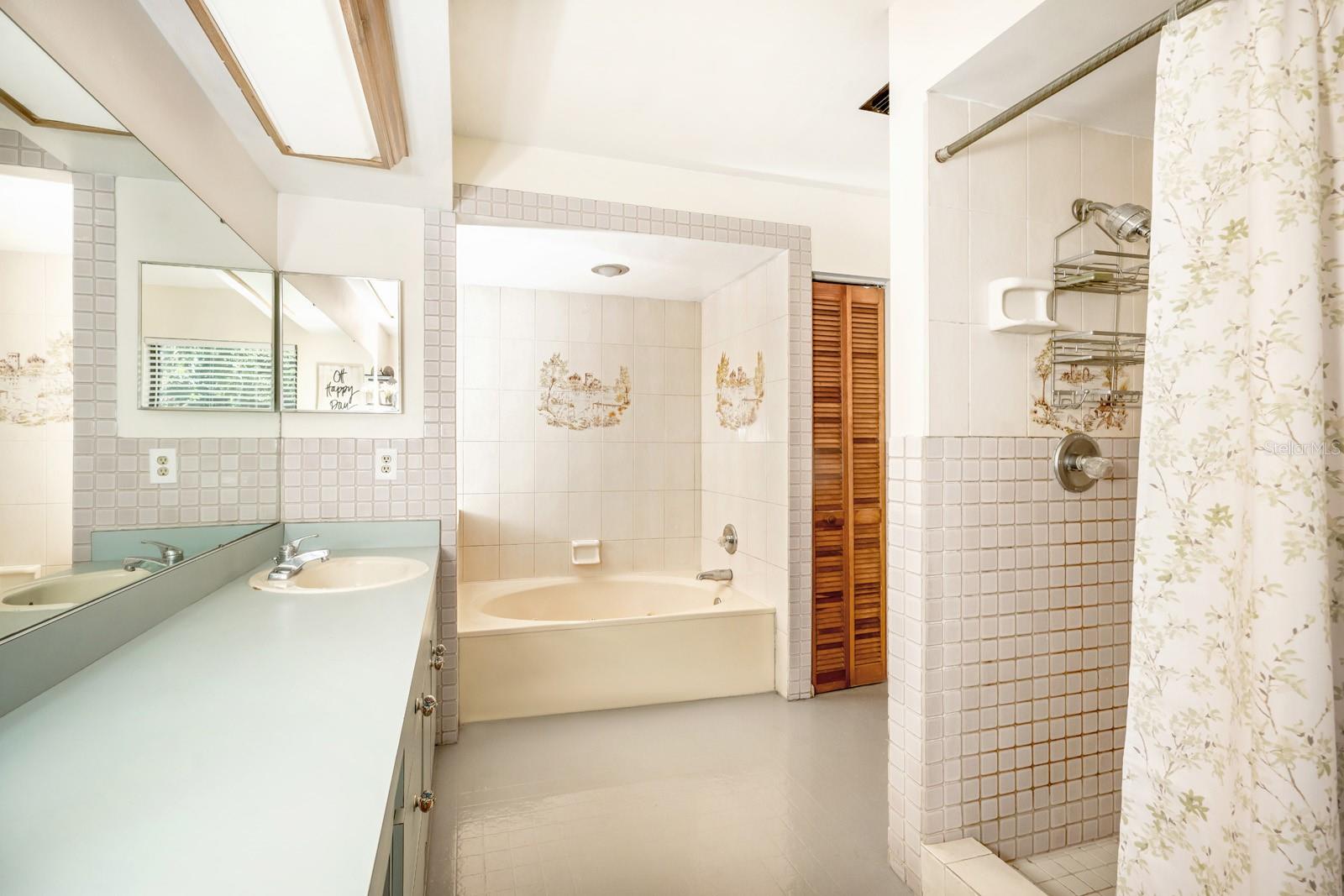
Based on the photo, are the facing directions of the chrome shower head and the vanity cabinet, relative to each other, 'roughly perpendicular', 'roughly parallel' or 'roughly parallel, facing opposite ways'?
roughly perpendicular

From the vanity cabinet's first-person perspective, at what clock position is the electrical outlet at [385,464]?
The electrical outlet is roughly at 9 o'clock from the vanity cabinet.

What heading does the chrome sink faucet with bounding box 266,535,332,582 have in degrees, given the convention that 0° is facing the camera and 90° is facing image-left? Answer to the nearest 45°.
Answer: approximately 270°

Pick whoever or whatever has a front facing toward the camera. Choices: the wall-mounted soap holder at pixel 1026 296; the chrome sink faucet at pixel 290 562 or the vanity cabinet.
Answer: the wall-mounted soap holder

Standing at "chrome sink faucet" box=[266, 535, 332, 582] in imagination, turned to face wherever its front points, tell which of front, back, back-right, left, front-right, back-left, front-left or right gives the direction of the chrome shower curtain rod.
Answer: front-right

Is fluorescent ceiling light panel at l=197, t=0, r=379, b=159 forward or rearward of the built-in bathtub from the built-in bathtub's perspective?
forward

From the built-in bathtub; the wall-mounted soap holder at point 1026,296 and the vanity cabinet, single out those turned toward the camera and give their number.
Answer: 2

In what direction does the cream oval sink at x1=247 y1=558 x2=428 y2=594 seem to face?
to the viewer's right

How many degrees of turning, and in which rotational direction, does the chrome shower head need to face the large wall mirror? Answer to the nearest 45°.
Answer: approximately 90° to its right

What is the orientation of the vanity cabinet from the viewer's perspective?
to the viewer's right

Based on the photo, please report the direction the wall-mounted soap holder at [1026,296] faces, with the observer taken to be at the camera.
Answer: facing the viewer

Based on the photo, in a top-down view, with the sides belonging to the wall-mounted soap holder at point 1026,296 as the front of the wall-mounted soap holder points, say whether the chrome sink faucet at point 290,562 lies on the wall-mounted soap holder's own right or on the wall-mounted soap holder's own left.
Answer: on the wall-mounted soap holder's own right
